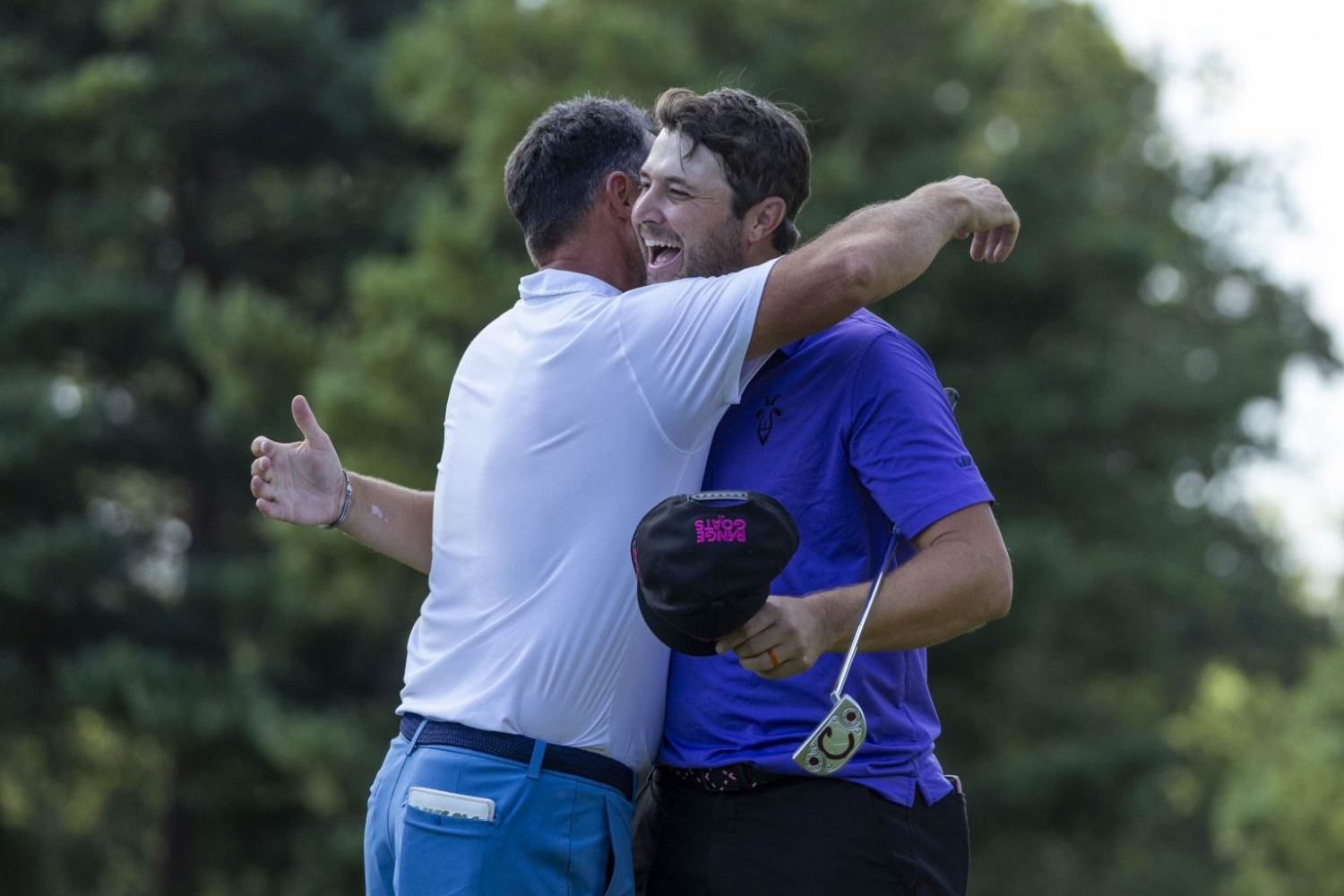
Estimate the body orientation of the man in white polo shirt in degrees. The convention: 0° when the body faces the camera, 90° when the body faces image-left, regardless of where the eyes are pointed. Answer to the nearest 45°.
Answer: approximately 225°

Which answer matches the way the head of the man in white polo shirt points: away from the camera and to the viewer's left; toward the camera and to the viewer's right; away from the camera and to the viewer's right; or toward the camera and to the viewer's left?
away from the camera and to the viewer's right

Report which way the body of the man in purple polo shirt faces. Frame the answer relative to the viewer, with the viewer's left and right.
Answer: facing the viewer and to the left of the viewer

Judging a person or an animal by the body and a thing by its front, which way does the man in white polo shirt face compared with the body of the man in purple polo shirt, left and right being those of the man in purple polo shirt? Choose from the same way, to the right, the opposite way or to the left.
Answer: the opposite way
